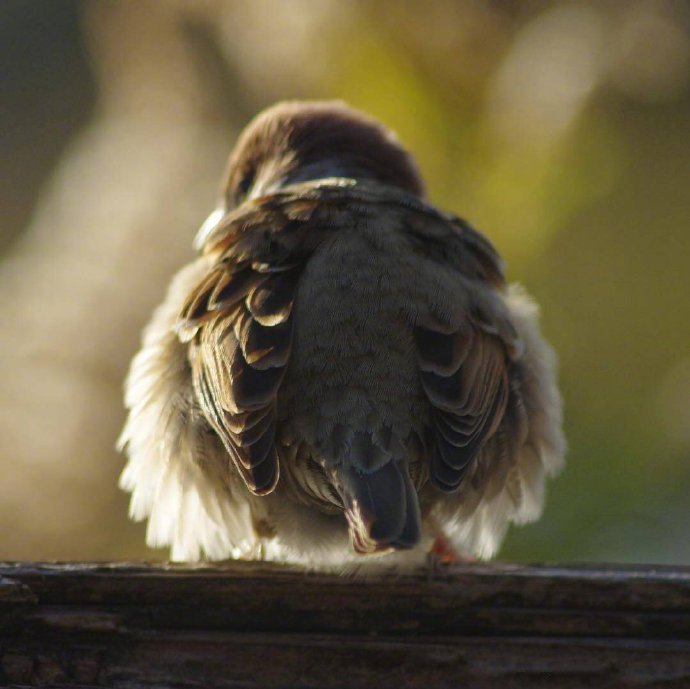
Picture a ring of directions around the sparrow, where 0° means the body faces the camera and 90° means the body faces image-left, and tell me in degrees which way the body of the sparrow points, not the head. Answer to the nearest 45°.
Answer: approximately 180°
